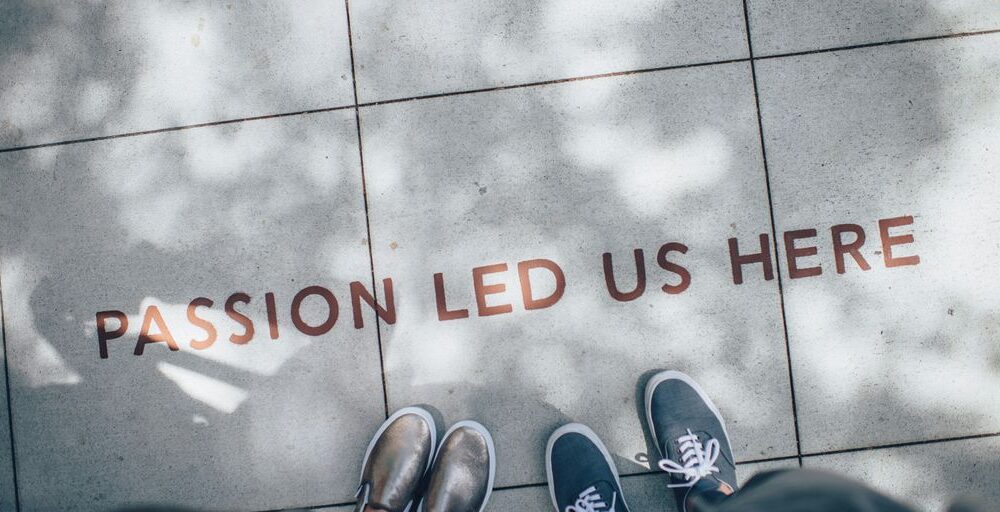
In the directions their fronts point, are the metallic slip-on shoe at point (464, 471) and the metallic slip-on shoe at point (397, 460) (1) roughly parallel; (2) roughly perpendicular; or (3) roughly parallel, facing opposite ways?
roughly parallel

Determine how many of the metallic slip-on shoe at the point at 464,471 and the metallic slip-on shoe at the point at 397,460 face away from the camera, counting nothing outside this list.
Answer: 2

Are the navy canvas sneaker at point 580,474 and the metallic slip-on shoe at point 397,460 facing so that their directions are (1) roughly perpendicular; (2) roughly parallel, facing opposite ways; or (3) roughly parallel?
roughly parallel

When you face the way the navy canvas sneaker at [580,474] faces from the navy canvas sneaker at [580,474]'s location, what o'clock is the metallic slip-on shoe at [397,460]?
The metallic slip-on shoe is roughly at 9 o'clock from the navy canvas sneaker.

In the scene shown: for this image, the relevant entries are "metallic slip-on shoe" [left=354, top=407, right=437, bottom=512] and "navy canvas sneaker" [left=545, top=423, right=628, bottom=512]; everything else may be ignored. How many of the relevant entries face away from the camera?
2

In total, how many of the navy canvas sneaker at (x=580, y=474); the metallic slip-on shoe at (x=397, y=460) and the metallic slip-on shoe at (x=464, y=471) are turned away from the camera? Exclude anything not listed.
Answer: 3

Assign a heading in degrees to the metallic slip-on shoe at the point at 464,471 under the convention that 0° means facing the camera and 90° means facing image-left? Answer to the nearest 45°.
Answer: approximately 180°

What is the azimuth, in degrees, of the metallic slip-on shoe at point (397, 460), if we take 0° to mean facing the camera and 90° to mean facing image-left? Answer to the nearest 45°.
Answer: approximately 180°

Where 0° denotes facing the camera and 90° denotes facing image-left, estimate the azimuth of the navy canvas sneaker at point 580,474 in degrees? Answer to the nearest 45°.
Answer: approximately 180°
